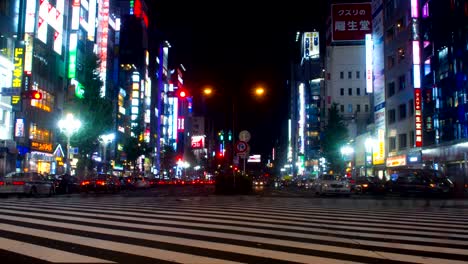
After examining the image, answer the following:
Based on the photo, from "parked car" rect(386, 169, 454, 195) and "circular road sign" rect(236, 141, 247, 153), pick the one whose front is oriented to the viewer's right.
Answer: the parked car

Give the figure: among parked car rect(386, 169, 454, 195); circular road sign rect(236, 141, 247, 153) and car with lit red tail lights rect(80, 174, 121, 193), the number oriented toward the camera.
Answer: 1

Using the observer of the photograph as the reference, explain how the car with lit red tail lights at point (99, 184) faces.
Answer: facing away from the viewer and to the right of the viewer

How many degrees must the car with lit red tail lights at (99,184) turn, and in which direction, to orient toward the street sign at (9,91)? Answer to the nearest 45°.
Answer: approximately 135° to its left

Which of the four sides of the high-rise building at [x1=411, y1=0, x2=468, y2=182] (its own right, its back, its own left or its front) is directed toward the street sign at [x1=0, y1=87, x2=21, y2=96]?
front

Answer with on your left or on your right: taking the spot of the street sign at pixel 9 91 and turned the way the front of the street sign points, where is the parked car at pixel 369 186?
on your left

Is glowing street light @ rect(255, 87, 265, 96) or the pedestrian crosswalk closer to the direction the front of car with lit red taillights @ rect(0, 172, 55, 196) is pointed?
the glowing street light

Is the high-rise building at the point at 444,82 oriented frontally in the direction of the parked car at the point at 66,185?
yes
